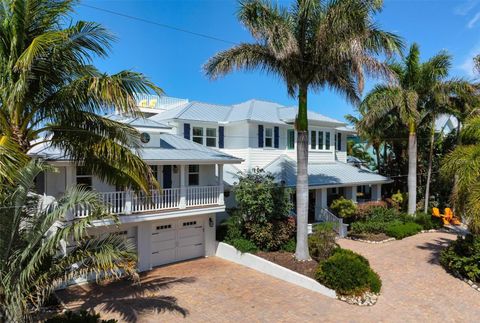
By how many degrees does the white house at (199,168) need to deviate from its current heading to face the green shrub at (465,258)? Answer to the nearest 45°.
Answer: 0° — it already faces it

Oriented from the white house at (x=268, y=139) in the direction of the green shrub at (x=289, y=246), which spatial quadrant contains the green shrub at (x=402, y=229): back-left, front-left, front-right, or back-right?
front-left

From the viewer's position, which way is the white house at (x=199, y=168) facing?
facing the viewer and to the right of the viewer

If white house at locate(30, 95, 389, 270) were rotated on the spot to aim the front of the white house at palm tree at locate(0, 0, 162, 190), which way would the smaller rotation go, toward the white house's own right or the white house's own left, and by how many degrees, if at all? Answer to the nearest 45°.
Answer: approximately 45° to the white house's own right

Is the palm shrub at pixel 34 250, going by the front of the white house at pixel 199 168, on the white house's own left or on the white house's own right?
on the white house's own right

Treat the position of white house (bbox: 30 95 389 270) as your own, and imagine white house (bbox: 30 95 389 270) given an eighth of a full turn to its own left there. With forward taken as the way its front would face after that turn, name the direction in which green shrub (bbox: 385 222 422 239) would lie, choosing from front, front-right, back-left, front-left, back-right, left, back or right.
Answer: front

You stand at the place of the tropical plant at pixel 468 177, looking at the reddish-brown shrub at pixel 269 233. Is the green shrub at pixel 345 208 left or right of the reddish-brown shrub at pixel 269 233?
right

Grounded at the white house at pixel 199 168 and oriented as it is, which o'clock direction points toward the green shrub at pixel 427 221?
The green shrub is roughly at 10 o'clock from the white house.

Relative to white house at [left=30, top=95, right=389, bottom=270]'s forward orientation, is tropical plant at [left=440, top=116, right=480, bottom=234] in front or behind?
in front

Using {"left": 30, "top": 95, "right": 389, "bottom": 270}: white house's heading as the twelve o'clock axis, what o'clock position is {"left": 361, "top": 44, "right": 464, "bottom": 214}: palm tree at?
The palm tree is roughly at 10 o'clock from the white house.
